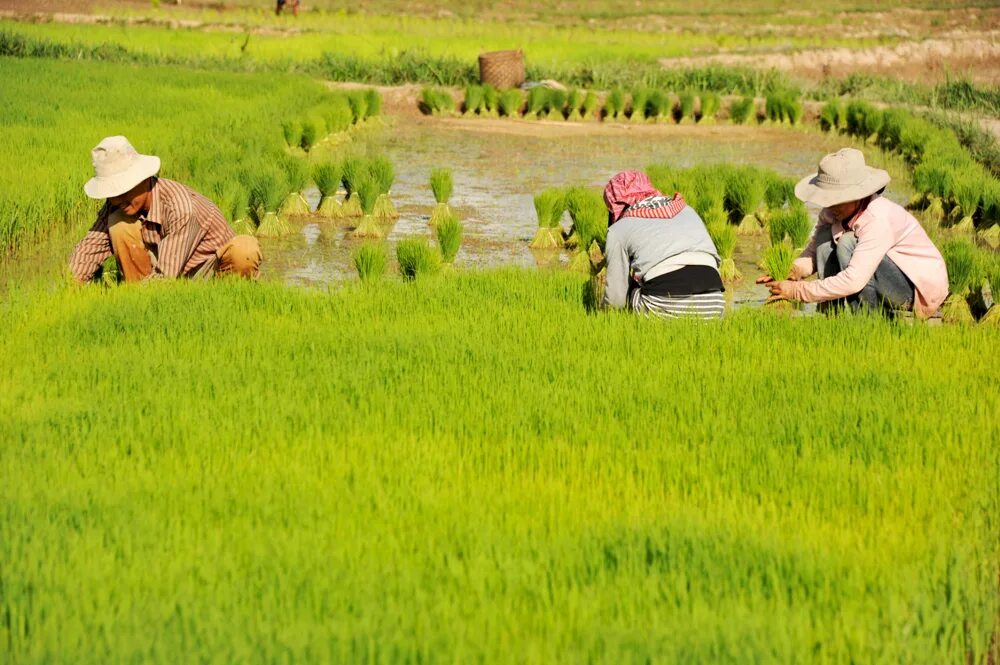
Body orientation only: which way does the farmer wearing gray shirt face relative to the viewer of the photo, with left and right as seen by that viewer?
facing away from the viewer and to the left of the viewer

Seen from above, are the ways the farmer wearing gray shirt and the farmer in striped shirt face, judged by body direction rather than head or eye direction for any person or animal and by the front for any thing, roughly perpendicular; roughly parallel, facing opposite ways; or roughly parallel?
roughly perpendicular

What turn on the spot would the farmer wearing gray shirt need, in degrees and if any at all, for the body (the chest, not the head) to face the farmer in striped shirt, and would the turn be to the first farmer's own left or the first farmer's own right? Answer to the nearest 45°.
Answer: approximately 45° to the first farmer's own left

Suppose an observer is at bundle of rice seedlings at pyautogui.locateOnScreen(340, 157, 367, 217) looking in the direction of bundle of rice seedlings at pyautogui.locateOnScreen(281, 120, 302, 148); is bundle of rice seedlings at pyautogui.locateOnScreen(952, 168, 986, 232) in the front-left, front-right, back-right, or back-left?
back-right

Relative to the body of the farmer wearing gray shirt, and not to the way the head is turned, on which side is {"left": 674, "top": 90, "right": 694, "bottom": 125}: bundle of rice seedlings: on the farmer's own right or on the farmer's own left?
on the farmer's own right
